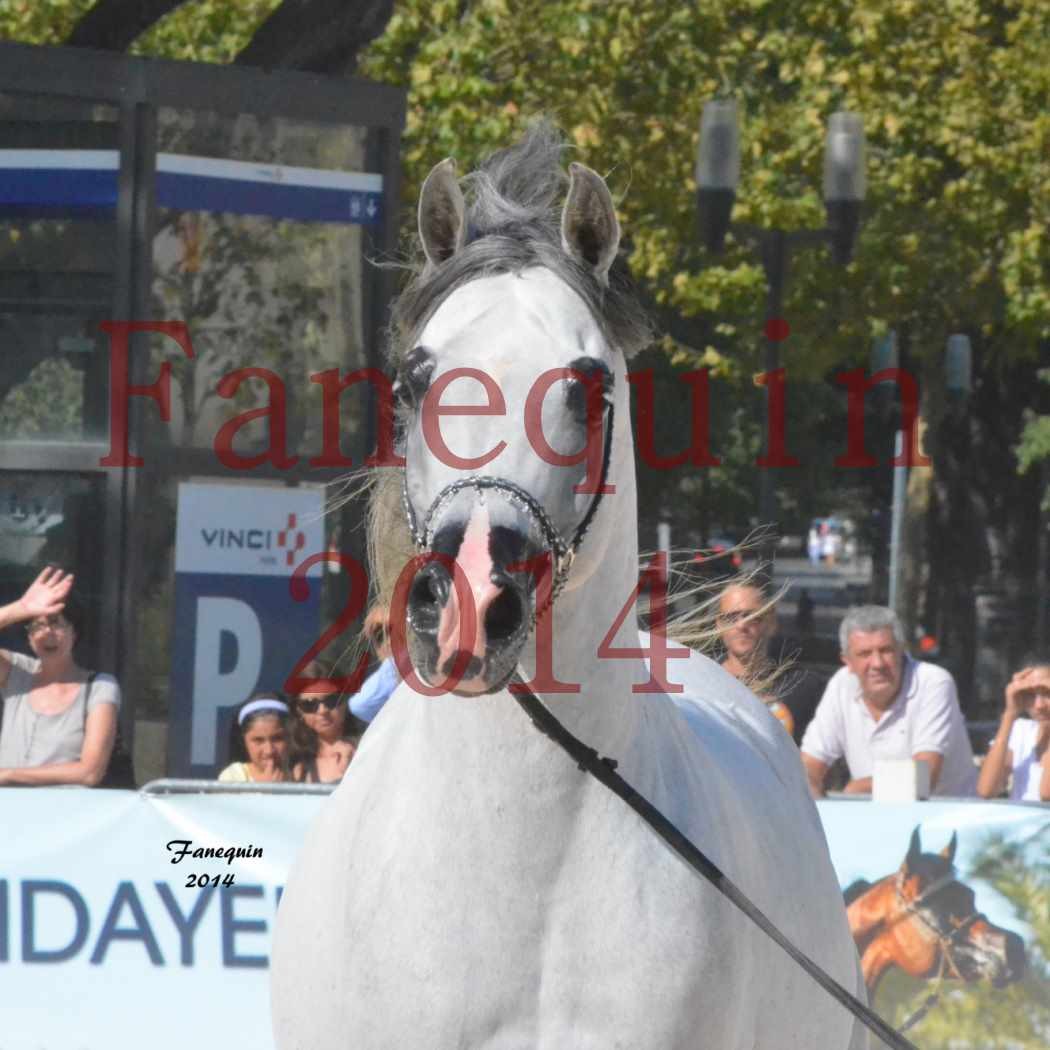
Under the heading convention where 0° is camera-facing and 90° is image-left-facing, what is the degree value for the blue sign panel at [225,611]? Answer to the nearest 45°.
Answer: approximately 0°

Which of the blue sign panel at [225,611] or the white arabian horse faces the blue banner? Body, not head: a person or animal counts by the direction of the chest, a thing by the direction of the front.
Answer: the blue sign panel

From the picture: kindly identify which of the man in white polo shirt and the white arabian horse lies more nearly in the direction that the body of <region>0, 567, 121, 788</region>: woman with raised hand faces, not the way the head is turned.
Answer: the white arabian horse

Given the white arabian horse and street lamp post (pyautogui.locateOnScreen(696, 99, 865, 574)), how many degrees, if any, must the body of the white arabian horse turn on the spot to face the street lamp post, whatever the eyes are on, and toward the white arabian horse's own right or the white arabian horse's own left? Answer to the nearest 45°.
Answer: approximately 180°

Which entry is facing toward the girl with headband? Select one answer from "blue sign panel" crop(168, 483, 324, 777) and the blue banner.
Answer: the blue sign panel

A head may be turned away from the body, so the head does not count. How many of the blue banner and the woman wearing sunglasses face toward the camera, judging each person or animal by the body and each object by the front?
2

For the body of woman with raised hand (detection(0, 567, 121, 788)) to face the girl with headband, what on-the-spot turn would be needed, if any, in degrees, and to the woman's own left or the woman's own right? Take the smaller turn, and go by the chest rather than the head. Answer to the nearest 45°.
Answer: approximately 90° to the woman's own left

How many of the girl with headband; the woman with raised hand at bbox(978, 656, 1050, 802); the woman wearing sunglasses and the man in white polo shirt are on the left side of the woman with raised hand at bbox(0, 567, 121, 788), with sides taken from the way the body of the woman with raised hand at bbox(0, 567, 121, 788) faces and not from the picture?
4

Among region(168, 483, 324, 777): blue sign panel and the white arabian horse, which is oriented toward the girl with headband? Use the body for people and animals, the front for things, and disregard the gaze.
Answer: the blue sign panel

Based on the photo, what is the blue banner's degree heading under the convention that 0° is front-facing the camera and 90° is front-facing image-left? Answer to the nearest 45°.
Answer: approximately 0°

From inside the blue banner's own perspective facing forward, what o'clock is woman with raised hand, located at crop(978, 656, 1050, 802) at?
The woman with raised hand is roughly at 8 o'clock from the blue banner.
